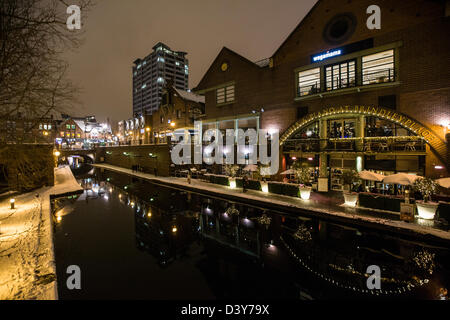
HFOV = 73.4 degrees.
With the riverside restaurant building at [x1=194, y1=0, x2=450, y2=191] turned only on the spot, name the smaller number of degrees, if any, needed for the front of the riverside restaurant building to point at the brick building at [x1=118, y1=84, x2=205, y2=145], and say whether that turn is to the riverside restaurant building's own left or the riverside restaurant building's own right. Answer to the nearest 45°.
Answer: approximately 90° to the riverside restaurant building's own right

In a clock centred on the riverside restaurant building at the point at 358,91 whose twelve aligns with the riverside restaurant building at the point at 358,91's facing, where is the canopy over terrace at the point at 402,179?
The canopy over terrace is roughly at 10 o'clock from the riverside restaurant building.

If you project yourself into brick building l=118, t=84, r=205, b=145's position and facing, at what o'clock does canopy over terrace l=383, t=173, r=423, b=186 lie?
The canopy over terrace is roughly at 10 o'clock from the brick building.

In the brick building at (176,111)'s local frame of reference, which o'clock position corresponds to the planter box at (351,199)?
The planter box is roughly at 10 o'clock from the brick building.

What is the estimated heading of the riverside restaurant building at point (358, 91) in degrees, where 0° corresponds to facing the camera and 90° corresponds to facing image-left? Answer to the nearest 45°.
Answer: approximately 45°

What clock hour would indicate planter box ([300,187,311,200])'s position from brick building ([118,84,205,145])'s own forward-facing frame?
The planter box is roughly at 10 o'clock from the brick building.

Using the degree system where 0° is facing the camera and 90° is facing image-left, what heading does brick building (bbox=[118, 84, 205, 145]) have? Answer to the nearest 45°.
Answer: approximately 45°

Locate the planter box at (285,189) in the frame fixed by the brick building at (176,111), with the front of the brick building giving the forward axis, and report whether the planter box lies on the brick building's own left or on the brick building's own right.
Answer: on the brick building's own left

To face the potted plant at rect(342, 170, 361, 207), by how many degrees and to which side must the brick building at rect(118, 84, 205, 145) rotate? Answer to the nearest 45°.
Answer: approximately 45° to its left
